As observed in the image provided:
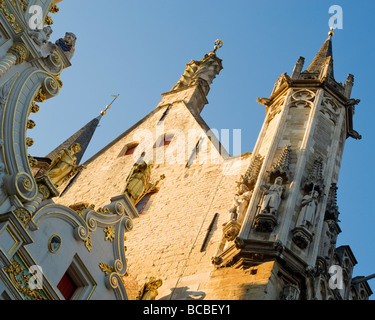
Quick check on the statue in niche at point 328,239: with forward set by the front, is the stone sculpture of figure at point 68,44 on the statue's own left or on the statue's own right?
on the statue's own right

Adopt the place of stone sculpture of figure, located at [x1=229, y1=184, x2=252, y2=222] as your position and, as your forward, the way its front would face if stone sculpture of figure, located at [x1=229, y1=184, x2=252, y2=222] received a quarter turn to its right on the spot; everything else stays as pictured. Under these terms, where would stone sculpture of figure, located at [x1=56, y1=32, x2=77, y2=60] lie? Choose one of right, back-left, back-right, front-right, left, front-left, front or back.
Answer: front-left

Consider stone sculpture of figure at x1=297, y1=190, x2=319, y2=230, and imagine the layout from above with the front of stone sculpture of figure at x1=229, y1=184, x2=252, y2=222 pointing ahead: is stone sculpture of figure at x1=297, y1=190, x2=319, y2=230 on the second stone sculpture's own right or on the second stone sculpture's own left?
on the second stone sculpture's own left

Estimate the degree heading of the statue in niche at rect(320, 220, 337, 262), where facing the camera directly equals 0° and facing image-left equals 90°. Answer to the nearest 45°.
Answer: approximately 315°

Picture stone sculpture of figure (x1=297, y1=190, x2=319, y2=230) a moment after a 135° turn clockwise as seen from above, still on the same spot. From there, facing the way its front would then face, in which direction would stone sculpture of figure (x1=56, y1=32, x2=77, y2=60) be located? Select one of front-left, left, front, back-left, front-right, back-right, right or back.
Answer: front

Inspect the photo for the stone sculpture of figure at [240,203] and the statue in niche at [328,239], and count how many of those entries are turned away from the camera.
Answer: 0

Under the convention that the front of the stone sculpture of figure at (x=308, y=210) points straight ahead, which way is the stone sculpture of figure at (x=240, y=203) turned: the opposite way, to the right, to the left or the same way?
to the right

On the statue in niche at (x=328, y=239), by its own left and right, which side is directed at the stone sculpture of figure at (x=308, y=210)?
right

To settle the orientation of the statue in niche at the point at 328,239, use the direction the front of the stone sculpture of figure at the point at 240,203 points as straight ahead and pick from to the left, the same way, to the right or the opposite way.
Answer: to the left

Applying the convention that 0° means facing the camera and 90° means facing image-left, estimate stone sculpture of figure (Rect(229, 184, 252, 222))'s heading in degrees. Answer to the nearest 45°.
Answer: approximately 45°
